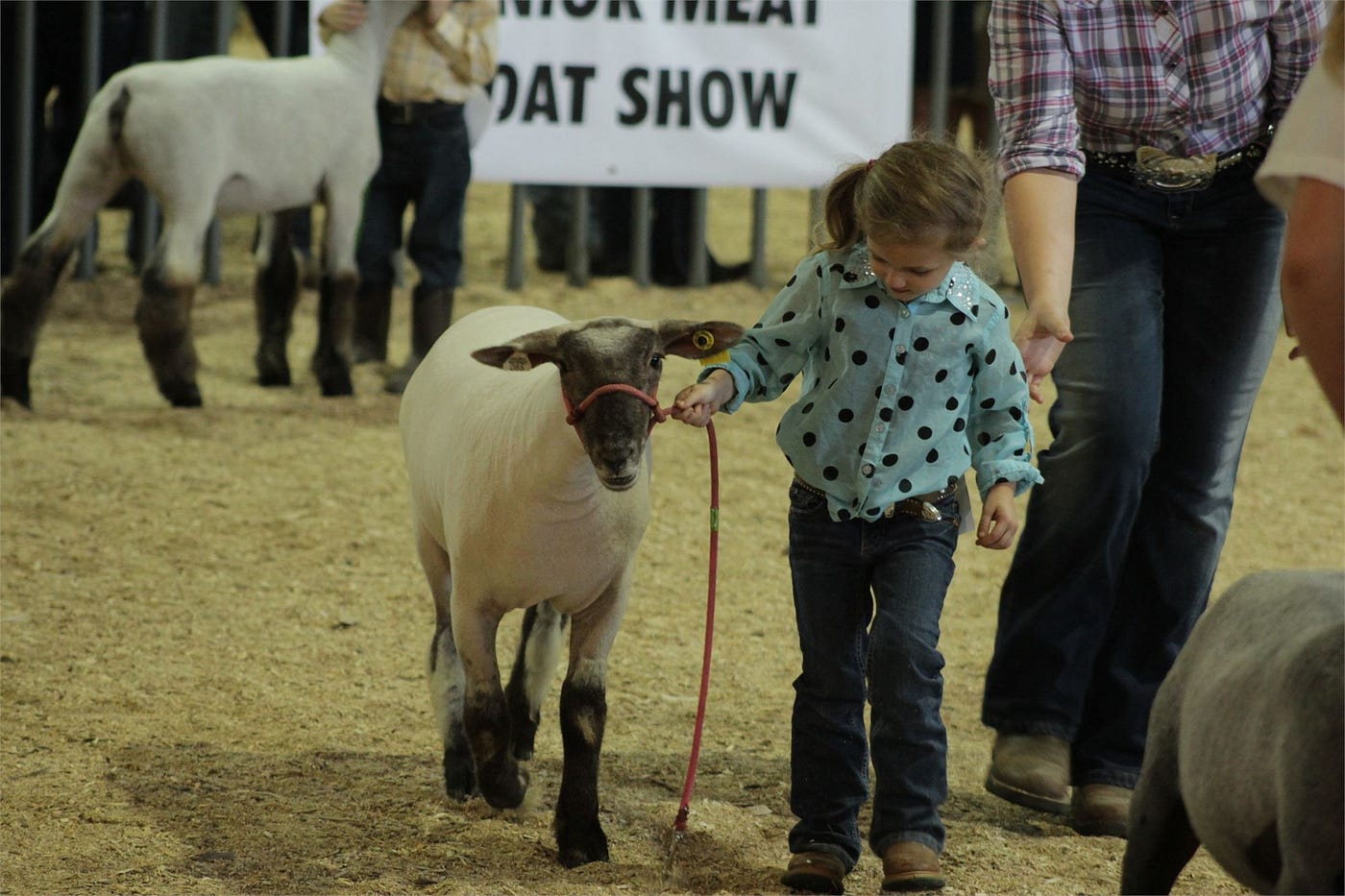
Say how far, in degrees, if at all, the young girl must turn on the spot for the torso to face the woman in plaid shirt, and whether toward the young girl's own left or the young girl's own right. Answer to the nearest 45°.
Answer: approximately 135° to the young girl's own left

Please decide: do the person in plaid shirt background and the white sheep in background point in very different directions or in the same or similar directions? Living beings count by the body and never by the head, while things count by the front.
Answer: very different directions

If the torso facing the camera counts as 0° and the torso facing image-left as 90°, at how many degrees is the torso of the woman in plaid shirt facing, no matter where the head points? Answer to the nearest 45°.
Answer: approximately 0°

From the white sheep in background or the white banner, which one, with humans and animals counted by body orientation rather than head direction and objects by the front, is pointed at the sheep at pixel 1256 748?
the white banner

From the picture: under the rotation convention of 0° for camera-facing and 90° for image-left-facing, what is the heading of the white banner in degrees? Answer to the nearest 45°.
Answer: approximately 0°

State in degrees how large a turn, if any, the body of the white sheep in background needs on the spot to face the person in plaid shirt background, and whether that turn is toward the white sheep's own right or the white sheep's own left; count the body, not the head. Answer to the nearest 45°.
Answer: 0° — it already faces them

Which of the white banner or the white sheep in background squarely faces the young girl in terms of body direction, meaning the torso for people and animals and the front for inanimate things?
the white banner

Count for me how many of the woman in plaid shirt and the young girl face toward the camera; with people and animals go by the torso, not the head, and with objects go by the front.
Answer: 2
